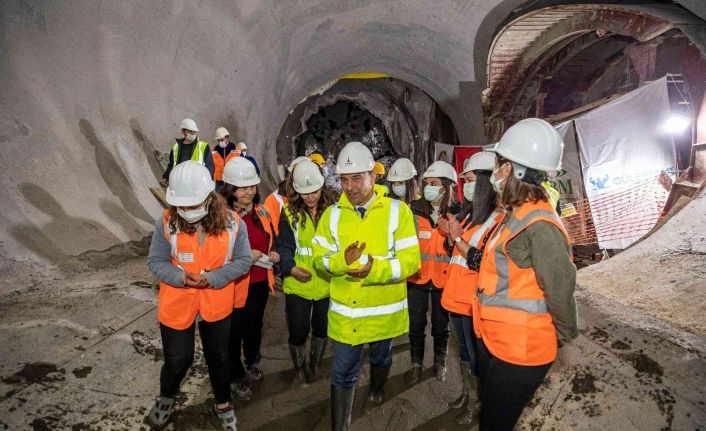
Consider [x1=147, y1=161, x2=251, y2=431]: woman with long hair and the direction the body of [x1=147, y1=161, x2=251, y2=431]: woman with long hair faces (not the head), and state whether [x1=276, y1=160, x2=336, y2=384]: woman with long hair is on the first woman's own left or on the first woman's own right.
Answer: on the first woman's own left

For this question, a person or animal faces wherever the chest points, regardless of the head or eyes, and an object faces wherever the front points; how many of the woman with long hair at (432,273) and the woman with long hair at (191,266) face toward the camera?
2

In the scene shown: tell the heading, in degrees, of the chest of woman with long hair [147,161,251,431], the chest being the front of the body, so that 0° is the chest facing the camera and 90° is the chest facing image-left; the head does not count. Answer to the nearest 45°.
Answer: approximately 0°

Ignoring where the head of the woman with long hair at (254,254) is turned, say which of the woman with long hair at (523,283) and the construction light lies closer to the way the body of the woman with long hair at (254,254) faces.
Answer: the woman with long hair
